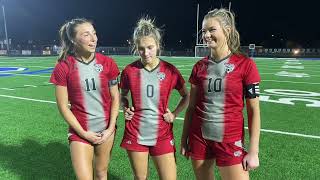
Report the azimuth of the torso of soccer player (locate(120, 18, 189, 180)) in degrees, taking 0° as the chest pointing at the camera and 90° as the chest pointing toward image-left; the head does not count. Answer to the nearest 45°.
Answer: approximately 0°

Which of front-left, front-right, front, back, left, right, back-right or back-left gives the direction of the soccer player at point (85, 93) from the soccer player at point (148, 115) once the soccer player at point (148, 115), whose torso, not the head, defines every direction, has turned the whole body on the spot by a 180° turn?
left

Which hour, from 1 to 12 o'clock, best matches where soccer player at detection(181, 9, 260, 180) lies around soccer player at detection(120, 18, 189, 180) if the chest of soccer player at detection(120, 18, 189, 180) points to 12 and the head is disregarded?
soccer player at detection(181, 9, 260, 180) is roughly at 10 o'clock from soccer player at detection(120, 18, 189, 180).
